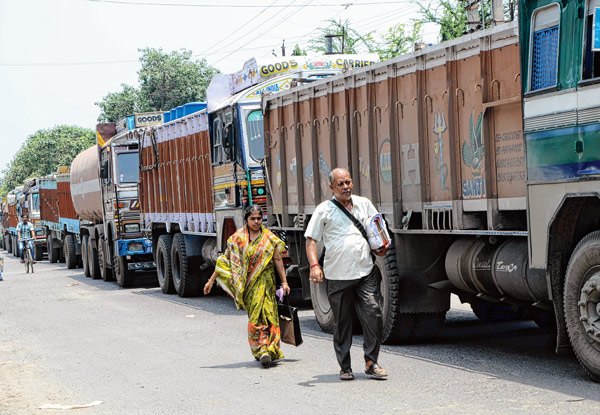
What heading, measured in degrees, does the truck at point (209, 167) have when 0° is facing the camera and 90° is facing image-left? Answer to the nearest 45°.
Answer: approximately 315°

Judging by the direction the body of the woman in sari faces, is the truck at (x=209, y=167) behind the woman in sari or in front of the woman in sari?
behind

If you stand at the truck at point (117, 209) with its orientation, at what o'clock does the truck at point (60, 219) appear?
the truck at point (60, 219) is roughly at 7 o'clock from the truck at point (117, 209).

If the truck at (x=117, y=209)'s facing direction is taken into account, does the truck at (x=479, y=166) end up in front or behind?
in front

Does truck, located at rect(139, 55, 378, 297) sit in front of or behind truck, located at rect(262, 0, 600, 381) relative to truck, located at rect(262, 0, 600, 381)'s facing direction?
behind

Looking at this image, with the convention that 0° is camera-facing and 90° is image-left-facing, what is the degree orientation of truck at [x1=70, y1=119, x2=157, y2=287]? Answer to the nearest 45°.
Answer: approximately 315°

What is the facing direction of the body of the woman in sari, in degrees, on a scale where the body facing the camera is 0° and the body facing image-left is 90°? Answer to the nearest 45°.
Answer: approximately 0°
